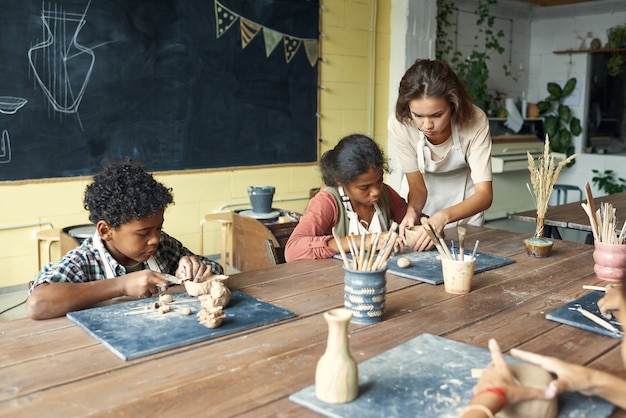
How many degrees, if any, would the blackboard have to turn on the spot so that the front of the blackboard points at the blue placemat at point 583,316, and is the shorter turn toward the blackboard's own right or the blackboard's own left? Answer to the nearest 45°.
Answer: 0° — it already faces it

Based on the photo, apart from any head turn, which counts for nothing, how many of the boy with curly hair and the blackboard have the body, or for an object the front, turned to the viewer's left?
0

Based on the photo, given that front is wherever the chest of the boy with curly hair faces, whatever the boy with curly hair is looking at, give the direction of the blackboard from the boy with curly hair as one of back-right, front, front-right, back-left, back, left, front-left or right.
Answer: back-left

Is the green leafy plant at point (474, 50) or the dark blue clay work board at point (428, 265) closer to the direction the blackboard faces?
the dark blue clay work board

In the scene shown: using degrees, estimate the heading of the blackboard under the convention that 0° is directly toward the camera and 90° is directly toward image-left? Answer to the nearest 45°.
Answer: approximately 0°

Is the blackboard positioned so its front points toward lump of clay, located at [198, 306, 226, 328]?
yes

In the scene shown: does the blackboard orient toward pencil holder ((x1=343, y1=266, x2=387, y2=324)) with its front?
yes

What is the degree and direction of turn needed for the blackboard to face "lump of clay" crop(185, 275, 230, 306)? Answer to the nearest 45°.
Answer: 0° — it already faces it

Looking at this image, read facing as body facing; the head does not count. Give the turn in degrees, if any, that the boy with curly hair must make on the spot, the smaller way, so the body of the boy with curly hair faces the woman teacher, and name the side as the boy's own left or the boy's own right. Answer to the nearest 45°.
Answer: approximately 90° to the boy's own left

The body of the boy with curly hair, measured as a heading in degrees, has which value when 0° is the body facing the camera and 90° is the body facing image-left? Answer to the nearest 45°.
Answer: approximately 315°

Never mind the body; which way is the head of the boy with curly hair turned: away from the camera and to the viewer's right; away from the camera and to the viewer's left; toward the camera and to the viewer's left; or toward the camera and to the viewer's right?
toward the camera and to the viewer's right

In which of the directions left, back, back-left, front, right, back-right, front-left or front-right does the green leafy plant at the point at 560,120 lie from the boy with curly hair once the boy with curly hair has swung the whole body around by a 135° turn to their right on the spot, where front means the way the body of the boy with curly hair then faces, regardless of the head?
back-right
